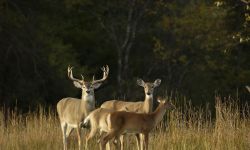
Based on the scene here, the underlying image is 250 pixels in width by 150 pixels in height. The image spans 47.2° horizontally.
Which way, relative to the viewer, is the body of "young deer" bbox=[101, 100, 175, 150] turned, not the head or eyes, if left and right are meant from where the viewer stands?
facing to the right of the viewer

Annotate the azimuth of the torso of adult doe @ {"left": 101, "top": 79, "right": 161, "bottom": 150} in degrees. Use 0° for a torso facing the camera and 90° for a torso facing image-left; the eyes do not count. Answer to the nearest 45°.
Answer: approximately 270°

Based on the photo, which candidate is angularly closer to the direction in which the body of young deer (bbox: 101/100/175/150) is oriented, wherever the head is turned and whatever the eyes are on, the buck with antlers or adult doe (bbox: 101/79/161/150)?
the adult doe

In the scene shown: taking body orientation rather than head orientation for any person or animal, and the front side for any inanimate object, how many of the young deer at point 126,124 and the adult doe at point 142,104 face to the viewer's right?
2

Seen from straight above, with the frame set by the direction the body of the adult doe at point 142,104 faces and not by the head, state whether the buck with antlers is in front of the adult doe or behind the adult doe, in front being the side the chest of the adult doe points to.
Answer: behind

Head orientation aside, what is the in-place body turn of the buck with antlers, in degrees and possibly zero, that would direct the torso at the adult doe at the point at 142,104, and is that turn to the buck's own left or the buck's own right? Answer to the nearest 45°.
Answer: approximately 45° to the buck's own left

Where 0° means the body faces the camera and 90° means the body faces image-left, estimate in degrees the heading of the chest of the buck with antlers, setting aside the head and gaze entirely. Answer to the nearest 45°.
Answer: approximately 315°

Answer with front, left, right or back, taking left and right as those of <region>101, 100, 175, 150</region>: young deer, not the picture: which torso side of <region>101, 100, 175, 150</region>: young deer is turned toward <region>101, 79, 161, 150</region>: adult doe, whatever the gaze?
left
